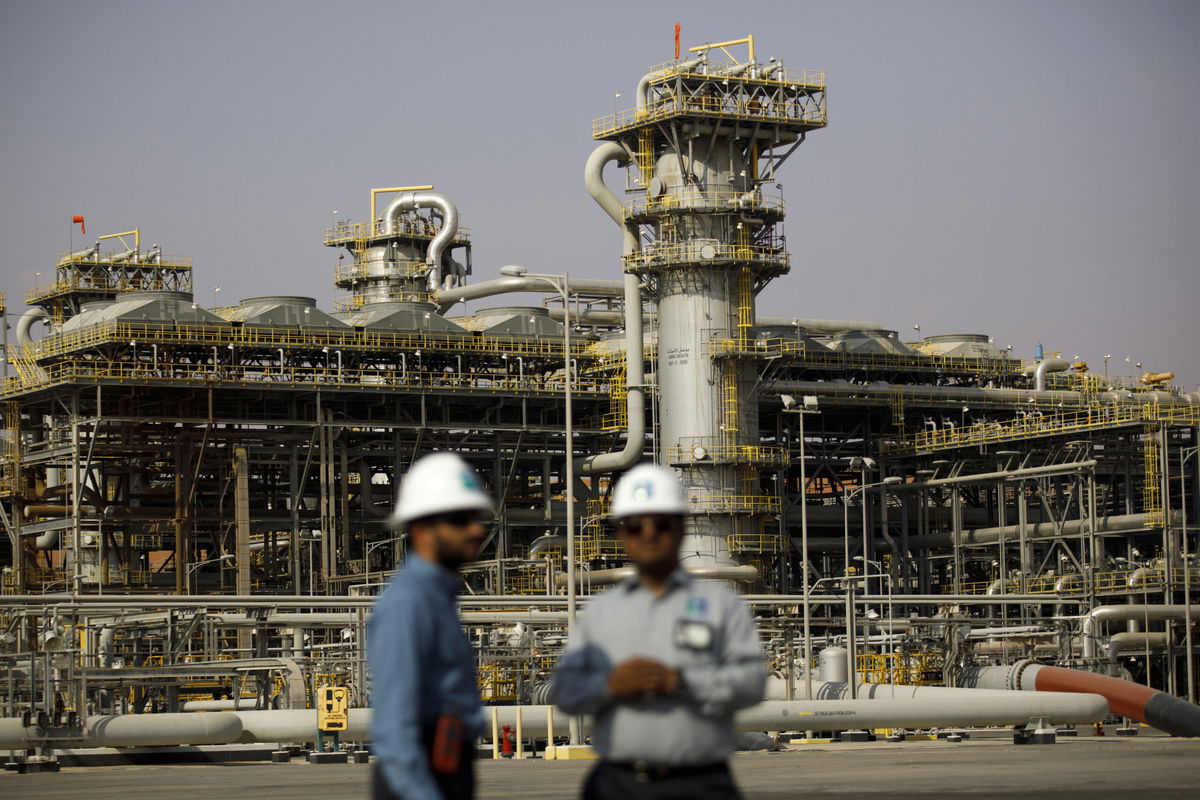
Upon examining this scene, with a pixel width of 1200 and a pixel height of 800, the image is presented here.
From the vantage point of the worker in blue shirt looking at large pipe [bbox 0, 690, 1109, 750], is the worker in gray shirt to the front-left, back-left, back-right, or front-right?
front-right

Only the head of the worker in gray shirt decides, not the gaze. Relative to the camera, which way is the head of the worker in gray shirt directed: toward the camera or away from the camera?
toward the camera

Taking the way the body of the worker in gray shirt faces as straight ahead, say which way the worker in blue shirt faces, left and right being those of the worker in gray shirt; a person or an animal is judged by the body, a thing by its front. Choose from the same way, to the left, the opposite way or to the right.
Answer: to the left

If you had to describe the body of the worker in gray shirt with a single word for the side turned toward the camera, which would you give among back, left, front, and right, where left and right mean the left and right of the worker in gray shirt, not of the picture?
front

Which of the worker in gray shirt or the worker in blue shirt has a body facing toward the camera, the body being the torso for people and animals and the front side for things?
the worker in gray shirt

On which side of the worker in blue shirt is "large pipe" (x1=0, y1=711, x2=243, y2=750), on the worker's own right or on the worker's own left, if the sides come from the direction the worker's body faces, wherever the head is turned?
on the worker's own left

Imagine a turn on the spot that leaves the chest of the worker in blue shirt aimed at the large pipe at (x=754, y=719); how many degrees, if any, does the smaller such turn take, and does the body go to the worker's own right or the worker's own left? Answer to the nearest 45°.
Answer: approximately 90° to the worker's own left

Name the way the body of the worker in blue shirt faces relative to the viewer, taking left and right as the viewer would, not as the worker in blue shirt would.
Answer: facing to the right of the viewer

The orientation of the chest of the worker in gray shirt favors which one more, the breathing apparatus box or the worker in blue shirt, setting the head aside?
the worker in blue shirt

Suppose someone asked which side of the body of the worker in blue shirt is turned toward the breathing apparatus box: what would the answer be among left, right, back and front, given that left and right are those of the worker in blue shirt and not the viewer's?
left

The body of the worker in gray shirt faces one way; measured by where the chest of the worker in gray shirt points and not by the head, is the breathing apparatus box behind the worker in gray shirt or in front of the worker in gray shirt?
behind

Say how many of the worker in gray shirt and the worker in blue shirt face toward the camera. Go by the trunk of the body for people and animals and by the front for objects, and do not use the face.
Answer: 1

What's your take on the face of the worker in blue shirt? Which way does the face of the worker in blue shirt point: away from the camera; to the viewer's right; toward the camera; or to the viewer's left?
to the viewer's right

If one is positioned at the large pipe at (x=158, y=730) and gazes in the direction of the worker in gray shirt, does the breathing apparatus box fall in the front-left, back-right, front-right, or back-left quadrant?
front-left
